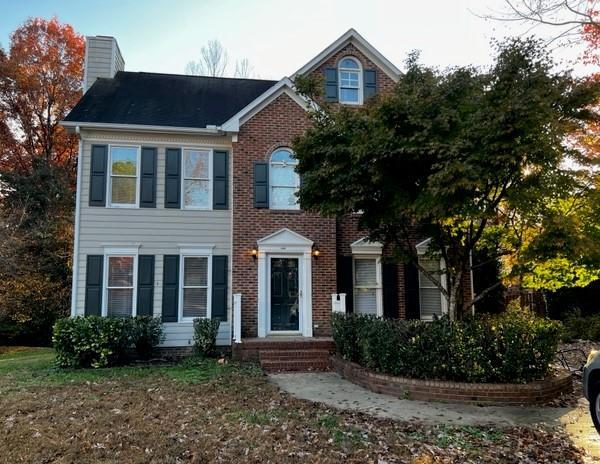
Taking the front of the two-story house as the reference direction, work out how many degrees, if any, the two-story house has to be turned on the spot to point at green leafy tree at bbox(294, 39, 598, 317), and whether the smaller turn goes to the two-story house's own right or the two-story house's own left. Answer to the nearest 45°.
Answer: approximately 45° to the two-story house's own left

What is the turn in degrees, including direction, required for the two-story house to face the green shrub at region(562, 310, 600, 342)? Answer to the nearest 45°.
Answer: approximately 90° to its left

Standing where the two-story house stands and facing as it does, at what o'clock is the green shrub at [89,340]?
The green shrub is roughly at 2 o'clock from the two-story house.

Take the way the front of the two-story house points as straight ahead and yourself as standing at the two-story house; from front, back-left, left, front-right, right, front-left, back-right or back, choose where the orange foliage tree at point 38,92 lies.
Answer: back-right

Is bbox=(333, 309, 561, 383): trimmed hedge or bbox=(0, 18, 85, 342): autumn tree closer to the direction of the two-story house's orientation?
the trimmed hedge

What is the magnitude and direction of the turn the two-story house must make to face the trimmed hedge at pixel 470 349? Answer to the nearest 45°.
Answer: approximately 45° to its left

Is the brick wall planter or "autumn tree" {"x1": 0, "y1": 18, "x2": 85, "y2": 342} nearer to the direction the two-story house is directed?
the brick wall planter

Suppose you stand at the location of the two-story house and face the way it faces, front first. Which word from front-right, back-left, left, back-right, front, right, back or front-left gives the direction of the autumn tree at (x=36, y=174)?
back-right

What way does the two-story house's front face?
toward the camera

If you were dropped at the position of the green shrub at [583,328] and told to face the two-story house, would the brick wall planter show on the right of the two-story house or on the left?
left

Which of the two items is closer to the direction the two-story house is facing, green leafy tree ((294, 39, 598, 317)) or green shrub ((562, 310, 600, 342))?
the green leafy tree
